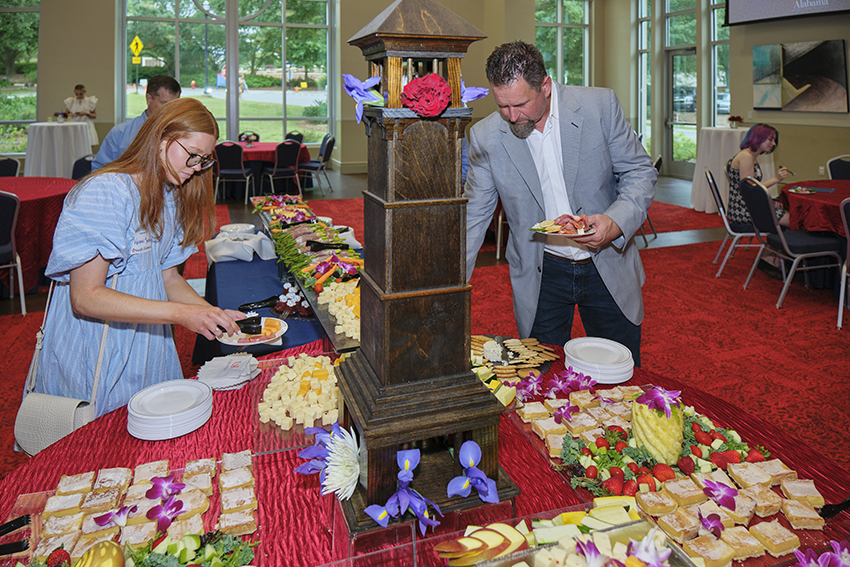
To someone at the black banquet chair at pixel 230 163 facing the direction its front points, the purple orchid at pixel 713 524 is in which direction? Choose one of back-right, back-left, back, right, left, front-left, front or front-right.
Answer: back-right

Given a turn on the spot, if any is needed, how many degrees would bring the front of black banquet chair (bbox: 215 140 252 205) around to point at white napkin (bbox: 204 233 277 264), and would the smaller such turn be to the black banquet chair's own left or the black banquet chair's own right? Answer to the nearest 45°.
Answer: approximately 135° to the black banquet chair's own right

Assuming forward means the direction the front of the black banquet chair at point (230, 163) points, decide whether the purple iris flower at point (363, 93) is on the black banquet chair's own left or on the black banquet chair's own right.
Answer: on the black banquet chair's own right

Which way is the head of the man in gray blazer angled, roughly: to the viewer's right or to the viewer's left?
to the viewer's left

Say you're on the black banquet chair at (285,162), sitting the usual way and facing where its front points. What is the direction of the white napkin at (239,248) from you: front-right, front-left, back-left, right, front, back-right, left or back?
back-left

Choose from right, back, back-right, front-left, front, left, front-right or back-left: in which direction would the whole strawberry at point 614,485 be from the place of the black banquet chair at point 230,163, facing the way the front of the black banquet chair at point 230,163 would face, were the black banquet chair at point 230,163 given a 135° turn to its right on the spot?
front

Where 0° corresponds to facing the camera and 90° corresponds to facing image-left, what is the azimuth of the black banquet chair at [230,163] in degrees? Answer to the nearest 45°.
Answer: approximately 225°

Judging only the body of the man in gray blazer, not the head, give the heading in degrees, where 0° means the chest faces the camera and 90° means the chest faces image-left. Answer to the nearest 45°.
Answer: approximately 45°
